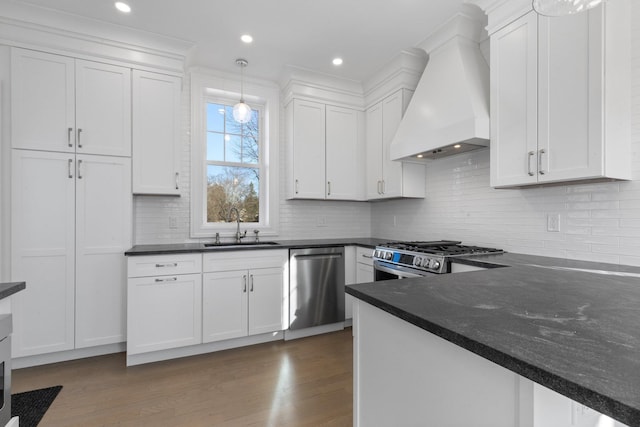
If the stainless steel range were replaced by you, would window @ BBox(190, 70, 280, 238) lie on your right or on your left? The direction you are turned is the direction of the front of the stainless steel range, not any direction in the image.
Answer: on your right

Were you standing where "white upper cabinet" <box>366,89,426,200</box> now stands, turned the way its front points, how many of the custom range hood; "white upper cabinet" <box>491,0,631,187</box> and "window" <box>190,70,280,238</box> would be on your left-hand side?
2

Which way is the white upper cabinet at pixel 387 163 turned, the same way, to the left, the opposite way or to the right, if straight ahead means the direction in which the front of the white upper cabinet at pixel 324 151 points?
to the right

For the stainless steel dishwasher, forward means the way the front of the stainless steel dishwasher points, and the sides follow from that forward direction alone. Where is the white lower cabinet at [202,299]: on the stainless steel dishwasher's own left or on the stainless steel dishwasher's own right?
on the stainless steel dishwasher's own right
